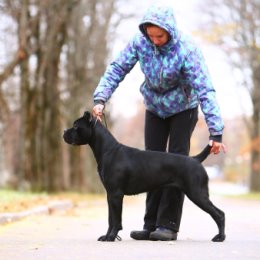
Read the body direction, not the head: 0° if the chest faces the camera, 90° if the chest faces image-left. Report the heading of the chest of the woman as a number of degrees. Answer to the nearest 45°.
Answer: approximately 45°

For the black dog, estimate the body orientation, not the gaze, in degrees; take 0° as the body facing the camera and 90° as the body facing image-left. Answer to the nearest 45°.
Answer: approximately 90°
